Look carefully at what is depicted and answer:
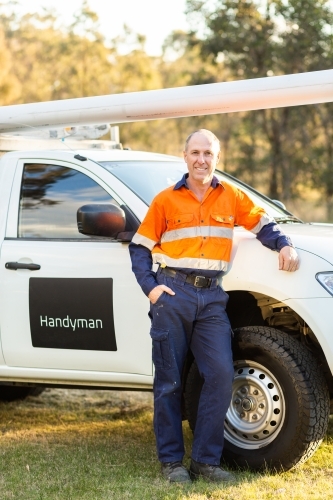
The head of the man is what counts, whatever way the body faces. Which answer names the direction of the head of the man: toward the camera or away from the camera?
toward the camera

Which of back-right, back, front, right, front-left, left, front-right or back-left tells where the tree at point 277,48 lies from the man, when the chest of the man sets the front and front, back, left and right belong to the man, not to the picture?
back

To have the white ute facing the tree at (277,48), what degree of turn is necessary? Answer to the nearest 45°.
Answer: approximately 135° to its left

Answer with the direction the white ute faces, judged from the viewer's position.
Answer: facing the viewer and to the right of the viewer

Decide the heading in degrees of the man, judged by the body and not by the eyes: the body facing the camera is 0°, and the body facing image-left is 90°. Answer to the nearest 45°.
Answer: approximately 0°
